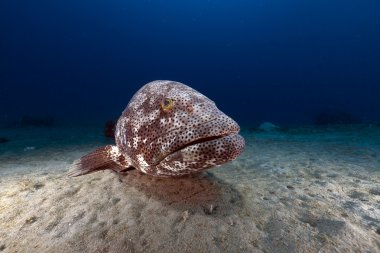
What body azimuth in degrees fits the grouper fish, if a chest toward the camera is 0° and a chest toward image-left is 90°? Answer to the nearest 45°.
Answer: approximately 315°
